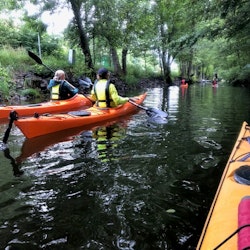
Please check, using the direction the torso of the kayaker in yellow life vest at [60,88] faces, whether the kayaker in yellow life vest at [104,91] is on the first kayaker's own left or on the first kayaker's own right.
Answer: on the first kayaker's own right

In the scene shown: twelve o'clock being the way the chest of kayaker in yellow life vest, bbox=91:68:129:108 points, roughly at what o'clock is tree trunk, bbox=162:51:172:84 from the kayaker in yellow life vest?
The tree trunk is roughly at 11 o'clock from the kayaker in yellow life vest.

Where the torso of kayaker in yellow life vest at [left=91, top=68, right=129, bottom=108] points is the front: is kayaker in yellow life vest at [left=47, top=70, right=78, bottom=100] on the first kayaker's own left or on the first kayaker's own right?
on the first kayaker's own left

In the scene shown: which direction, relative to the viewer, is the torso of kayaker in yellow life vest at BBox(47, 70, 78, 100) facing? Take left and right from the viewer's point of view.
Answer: facing away from the viewer and to the right of the viewer

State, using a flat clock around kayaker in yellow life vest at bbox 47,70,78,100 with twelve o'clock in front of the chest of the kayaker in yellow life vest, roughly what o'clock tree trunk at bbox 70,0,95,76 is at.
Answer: The tree trunk is roughly at 11 o'clock from the kayaker in yellow life vest.

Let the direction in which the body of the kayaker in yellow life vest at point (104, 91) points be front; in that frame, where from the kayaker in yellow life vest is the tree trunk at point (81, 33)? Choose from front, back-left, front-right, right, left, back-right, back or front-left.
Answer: front-left

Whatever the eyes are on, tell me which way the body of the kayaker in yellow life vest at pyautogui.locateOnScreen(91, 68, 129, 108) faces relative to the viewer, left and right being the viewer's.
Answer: facing away from the viewer and to the right of the viewer

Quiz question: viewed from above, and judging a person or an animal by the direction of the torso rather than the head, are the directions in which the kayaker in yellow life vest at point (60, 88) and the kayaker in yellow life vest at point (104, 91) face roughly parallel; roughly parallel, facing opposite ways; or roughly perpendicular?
roughly parallel

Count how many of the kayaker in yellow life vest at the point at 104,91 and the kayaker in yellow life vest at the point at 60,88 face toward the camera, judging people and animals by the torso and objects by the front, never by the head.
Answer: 0

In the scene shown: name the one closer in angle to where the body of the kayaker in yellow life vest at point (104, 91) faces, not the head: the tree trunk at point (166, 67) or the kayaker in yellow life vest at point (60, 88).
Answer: the tree trunk
